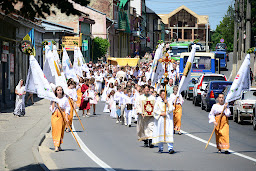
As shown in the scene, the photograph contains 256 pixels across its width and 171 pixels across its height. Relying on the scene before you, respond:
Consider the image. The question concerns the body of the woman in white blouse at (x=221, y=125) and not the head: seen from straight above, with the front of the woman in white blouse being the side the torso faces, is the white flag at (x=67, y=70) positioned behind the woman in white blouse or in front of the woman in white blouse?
behind

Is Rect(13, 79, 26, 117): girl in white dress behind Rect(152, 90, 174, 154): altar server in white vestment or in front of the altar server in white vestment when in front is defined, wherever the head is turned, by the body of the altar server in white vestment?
behind

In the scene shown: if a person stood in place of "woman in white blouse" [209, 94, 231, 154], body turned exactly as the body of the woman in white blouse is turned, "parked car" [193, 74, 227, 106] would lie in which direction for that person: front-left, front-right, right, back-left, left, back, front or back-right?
back

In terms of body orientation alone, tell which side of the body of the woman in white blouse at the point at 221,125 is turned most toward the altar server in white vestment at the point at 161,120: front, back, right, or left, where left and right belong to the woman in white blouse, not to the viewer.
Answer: right

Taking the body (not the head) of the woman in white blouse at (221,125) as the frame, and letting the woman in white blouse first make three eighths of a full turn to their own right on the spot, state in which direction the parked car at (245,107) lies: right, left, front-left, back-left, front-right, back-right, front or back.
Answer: front-right

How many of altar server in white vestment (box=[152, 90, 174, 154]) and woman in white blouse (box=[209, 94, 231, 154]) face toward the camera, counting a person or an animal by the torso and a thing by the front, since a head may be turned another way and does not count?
2

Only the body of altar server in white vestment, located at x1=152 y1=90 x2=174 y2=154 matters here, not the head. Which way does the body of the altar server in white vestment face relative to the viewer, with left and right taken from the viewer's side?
facing the viewer

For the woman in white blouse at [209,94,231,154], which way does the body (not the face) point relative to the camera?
toward the camera

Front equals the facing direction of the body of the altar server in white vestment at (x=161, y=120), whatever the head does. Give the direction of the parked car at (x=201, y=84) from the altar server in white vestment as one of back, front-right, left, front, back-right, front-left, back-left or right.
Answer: back

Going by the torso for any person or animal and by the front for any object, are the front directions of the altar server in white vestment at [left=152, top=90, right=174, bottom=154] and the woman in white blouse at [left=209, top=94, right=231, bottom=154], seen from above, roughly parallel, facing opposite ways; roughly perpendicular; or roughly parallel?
roughly parallel

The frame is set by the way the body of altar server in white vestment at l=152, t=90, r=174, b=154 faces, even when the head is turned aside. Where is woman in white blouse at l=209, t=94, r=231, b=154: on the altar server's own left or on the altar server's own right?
on the altar server's own left
